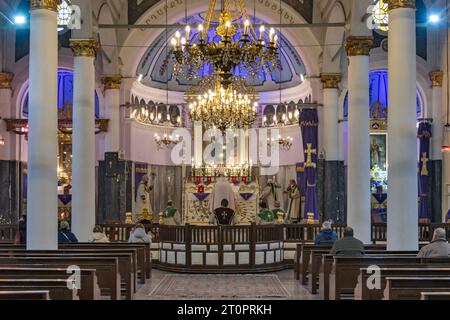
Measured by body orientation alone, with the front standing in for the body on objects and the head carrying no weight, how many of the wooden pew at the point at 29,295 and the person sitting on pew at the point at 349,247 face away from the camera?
2

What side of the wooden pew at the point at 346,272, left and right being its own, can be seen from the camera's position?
back

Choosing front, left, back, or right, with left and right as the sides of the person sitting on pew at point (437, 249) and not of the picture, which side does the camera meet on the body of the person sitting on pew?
back

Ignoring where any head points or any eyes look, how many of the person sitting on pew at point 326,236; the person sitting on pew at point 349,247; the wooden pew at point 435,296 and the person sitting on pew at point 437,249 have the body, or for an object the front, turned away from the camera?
4

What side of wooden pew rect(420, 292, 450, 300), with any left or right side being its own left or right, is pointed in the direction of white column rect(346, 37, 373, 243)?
front

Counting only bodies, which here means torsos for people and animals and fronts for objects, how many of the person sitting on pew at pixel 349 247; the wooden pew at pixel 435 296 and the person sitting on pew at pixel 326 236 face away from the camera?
3

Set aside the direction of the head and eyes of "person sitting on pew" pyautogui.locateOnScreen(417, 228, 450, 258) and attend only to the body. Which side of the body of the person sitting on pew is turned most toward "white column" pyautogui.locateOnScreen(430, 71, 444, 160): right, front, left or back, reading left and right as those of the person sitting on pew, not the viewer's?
front

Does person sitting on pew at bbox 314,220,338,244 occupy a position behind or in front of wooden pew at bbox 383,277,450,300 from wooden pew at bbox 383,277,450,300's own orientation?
in front

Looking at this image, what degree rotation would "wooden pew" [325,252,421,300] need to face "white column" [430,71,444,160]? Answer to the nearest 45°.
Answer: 0° — it already faces it

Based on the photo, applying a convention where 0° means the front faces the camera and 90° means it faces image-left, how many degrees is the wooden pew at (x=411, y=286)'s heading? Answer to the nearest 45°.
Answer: approximately 180°

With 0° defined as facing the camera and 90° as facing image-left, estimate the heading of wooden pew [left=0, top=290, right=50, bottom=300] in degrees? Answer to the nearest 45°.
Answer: approximately 180°

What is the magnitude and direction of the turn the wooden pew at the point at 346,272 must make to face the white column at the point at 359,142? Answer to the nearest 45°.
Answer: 0° — it already faces it

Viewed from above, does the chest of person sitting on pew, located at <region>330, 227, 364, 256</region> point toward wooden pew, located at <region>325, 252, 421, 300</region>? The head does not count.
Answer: no

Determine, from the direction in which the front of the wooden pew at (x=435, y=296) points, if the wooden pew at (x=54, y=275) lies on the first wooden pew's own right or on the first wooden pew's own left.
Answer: on the first wooden pew's own left

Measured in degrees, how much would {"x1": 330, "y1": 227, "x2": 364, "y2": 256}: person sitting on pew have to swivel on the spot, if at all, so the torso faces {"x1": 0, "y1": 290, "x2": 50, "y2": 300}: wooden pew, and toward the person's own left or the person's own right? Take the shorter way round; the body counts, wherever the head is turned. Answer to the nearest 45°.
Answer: approximately 135° to the person's own left

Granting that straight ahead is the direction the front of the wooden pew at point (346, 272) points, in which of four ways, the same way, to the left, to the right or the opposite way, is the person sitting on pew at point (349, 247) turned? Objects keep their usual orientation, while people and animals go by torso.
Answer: the same way

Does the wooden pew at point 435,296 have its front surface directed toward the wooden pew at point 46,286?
no

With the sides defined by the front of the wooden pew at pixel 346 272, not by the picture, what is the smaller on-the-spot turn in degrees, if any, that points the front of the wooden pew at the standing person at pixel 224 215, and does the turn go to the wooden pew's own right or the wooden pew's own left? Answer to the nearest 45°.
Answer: approximately 45° to the wooden pew's own left

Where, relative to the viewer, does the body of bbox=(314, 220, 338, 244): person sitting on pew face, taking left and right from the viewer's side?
facing away from the viewer

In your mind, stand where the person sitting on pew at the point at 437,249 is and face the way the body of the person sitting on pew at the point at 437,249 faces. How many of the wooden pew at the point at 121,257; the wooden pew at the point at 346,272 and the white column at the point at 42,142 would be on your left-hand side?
3
